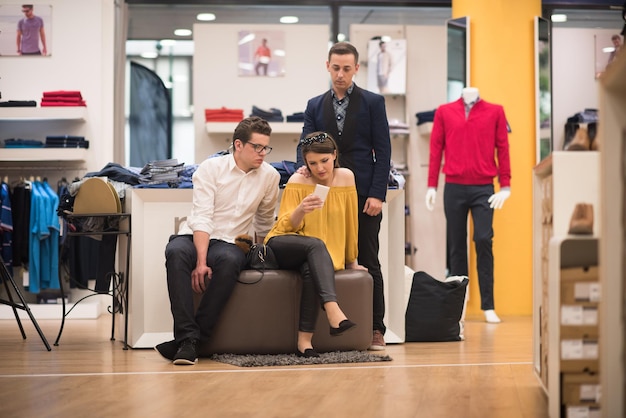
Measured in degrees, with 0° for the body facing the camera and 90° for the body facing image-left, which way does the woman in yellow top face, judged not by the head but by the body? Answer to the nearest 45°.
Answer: approximately 0°

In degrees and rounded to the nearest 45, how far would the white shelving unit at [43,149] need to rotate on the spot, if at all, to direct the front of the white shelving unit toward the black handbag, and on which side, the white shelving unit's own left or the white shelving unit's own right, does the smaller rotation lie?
0° — it already faces it

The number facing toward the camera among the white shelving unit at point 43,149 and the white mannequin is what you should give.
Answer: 2

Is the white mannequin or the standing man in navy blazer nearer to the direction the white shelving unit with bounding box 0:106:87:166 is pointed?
the standing man in navy blazer

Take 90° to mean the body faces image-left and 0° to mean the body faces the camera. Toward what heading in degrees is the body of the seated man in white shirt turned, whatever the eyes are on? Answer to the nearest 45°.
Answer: approximately 0°

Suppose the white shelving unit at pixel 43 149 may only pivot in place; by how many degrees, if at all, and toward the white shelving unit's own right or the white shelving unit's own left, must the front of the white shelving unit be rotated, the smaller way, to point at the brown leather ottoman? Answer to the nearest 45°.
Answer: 0° — it already faces it
